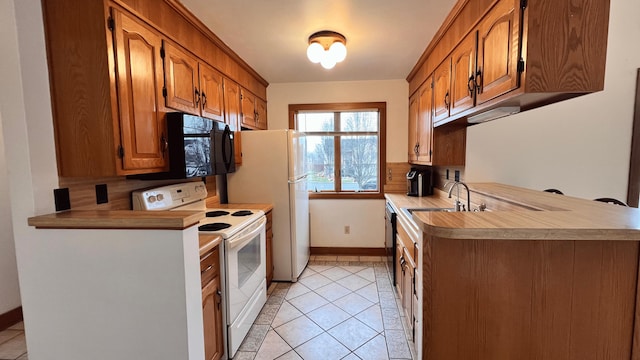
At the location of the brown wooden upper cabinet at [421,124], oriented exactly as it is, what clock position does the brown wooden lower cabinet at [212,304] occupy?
The brown wooden lower cabinet is roughly at 10 o'clock from the brown wooden upper cabinet.

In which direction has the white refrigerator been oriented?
to the viewer's right

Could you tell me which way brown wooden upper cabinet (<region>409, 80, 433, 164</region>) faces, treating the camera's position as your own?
facing to the left of the viewer

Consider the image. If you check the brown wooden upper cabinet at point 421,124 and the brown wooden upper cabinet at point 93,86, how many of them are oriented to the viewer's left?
1

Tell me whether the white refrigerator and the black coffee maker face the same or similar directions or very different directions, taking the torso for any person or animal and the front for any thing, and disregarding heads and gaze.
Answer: very different directions

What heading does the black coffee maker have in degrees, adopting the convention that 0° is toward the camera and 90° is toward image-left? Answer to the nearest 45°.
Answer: approximately 45°

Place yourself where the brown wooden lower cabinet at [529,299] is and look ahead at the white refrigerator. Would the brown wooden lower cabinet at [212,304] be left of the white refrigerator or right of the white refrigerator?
left

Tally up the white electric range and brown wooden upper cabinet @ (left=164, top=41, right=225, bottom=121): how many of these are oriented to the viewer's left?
0

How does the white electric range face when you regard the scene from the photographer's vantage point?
facing the viewer and to the right of the viewer

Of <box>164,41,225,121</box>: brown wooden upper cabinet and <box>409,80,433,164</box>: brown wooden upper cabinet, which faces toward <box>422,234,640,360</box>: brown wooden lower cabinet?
<box>164,41,225,121</box>: brown wooden upper cabinet
